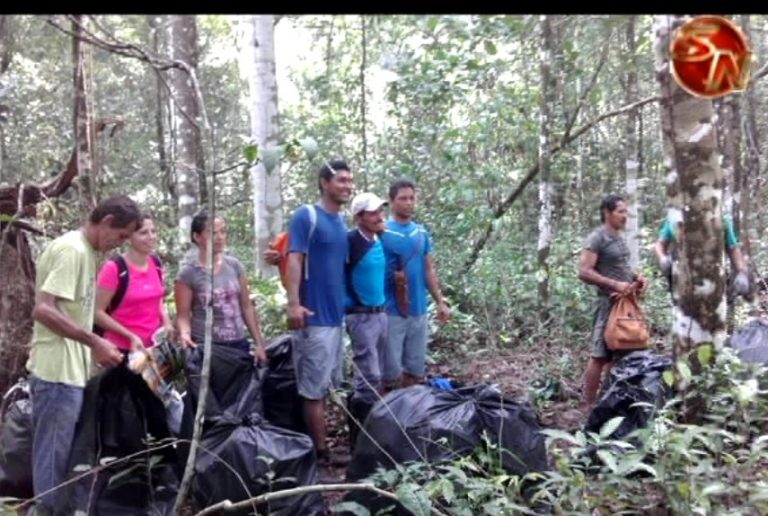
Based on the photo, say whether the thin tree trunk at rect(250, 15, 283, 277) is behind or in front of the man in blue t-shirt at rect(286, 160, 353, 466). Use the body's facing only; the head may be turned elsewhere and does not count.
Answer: behind

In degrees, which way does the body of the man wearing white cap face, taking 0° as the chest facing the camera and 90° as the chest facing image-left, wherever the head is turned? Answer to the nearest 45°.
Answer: approximately 315°

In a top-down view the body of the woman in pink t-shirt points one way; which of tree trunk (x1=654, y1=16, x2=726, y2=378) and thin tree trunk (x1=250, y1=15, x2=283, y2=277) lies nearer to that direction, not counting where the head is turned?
the tree trunk

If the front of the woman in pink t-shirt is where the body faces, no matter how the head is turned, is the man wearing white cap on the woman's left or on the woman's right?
on the woman's left

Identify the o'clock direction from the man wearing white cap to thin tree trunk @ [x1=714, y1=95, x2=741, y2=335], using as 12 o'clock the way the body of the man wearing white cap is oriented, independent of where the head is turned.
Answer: The thin tree trunk is roughly at 9 o'clock from the man wearing white cap.

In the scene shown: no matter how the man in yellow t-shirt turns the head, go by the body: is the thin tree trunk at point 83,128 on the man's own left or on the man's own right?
on the man's own left

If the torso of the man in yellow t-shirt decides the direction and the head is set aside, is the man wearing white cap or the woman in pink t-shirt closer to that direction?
the man wearing white cap

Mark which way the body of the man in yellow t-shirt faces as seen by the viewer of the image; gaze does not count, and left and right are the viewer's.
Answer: facing to the right of the viewer

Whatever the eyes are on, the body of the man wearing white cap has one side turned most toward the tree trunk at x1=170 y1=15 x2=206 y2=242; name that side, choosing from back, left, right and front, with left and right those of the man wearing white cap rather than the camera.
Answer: back
